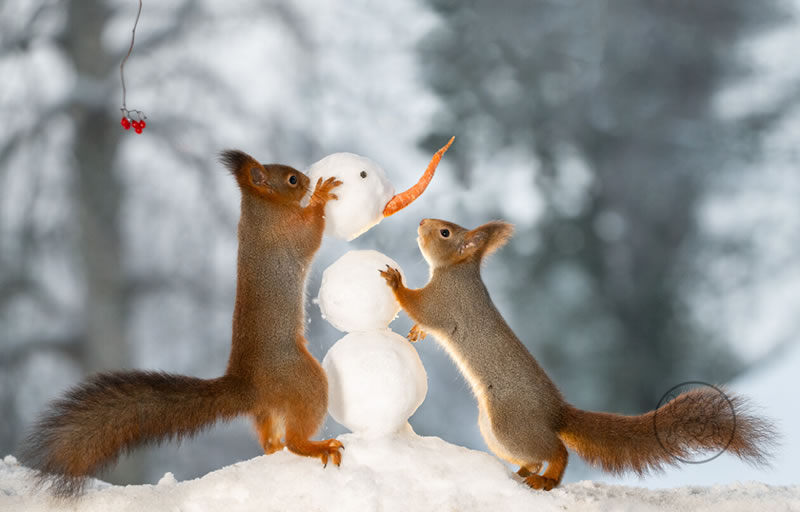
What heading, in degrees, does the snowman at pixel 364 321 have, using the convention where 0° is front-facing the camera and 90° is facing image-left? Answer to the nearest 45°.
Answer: approximately 270°

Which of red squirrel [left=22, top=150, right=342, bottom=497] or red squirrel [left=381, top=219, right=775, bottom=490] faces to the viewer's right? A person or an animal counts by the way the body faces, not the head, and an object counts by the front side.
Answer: red squirrel [left=22, top=150, right=342, bottom=497]

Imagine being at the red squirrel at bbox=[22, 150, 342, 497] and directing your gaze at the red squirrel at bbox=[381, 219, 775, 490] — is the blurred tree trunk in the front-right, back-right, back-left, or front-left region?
back-left

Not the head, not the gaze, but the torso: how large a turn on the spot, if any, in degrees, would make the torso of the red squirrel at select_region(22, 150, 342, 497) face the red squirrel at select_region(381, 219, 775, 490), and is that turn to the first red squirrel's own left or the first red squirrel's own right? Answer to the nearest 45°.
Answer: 0° — it already faces it

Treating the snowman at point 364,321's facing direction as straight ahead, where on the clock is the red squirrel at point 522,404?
The red squirrel is roughly at 12 o'clock from the snowman.

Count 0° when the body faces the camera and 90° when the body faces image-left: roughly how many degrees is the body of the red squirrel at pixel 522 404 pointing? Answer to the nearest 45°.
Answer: approximately 90°

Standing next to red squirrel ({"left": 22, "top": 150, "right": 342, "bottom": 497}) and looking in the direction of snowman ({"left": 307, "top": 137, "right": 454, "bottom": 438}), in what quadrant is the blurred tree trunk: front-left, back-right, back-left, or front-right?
back-left

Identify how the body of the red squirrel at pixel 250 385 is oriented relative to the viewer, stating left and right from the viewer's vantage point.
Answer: facing to the right of the viewer
